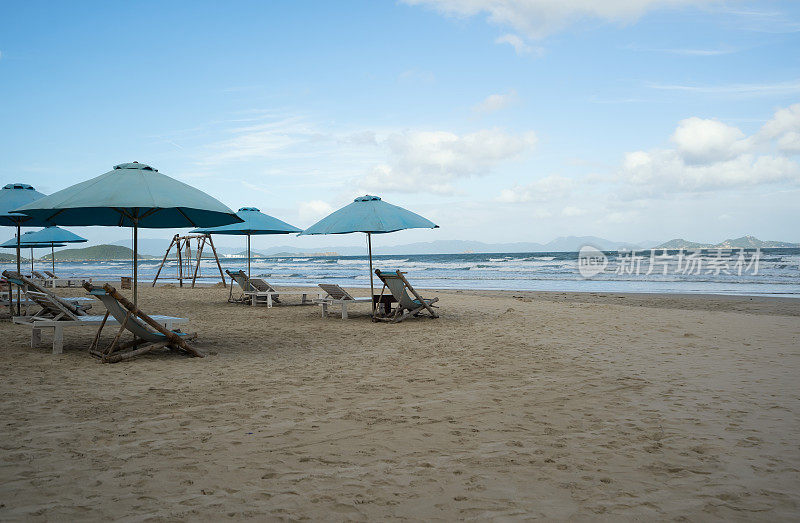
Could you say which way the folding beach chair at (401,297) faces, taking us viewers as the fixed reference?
facing away from the viewer and to the right of the viewer

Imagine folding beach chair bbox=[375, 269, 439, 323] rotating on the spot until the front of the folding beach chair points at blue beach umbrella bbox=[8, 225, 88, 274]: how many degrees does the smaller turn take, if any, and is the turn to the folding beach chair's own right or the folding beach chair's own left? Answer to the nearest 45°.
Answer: approximately 90° to the folding beach chair's own left

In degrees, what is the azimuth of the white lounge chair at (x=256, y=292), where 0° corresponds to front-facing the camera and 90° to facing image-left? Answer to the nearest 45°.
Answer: approximately 270°

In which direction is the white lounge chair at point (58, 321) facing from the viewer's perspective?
to the viewer's right

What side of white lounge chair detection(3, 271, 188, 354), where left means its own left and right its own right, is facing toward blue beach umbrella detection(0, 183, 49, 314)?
left

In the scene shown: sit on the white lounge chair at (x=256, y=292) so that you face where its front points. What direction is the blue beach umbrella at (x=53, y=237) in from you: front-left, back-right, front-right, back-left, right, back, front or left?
back-left

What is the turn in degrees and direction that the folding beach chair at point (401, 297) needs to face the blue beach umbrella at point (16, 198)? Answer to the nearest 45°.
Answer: approximately 135° to its left

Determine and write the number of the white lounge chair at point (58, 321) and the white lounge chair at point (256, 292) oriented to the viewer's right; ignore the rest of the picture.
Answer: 2

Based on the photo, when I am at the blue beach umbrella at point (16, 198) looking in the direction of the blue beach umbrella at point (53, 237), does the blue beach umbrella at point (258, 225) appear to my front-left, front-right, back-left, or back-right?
front-right

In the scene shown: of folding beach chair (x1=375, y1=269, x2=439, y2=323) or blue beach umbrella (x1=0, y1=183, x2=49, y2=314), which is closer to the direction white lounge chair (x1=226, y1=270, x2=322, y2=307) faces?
the folding beach chair

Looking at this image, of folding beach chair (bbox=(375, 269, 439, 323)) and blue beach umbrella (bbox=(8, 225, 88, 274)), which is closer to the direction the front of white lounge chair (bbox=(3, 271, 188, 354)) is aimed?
the folding beach chair

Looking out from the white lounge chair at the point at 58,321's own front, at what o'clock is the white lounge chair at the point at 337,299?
the white lounge chair at the point at 337,299 is roughly at 11 o'clock from the white lounge chair at the point at 58,321.

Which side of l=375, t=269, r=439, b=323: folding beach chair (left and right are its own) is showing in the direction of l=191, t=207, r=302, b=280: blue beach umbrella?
left

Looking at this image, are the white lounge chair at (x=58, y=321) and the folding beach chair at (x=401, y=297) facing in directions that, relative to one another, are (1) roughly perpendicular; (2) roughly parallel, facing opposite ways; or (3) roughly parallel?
roughly parallel

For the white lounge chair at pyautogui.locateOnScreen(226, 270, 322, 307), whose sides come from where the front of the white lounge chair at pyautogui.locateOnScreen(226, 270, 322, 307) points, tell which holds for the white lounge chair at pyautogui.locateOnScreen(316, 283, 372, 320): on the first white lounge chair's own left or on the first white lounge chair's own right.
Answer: on the first white lounge chair's own right

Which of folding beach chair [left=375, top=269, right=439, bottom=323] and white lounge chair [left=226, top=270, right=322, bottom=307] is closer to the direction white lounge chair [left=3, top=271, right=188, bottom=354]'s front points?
the folding beach chair
